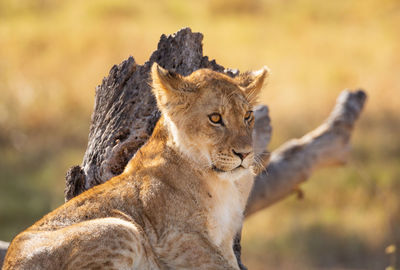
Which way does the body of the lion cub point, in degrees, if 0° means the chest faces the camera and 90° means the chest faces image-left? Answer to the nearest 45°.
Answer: approximately 315°
